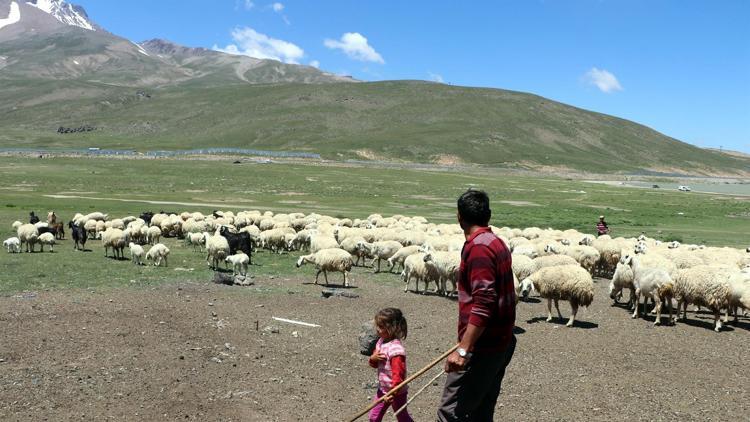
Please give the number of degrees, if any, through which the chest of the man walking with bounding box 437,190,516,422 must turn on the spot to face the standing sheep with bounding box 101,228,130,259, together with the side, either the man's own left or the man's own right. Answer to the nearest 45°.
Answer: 0° — they already face it

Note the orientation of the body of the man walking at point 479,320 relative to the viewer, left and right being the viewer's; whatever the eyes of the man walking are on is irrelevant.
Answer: facing away from the viewer and to the left of the viewer

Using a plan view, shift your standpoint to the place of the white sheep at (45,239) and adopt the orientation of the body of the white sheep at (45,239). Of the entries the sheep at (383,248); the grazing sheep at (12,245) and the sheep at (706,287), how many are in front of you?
1

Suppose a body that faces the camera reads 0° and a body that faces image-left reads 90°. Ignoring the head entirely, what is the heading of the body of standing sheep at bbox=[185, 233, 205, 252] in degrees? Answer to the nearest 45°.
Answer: approximately 90°

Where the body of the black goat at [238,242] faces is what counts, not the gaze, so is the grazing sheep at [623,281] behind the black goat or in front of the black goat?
behind

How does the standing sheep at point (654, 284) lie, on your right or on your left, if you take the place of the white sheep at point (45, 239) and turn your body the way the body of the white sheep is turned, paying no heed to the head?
on your left

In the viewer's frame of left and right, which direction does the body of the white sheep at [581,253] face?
facing to the left of the viewer

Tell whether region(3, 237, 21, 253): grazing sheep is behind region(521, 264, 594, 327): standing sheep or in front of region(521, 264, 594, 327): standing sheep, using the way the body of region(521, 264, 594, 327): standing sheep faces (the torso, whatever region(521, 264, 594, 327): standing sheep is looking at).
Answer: in front

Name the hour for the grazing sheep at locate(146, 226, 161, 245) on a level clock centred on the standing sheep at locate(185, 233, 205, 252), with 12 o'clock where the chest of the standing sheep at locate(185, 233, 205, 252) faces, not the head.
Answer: the grazing sheep at locate(146, 226, 161, 245) is roughly at 1 o'clock from the standing sheep at locate(185, 233, 205, 252).

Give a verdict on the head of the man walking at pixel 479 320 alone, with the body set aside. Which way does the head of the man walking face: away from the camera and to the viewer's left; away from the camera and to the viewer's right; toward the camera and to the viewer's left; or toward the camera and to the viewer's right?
away from the camera and to the viewer's left

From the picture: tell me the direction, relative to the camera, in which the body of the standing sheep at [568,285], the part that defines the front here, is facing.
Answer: to the viewer's left

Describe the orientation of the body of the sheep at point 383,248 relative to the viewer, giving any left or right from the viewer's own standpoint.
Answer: facing to the left of the viewer

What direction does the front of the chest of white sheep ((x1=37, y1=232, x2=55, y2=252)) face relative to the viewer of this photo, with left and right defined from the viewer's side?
facing to the left of the viewer
